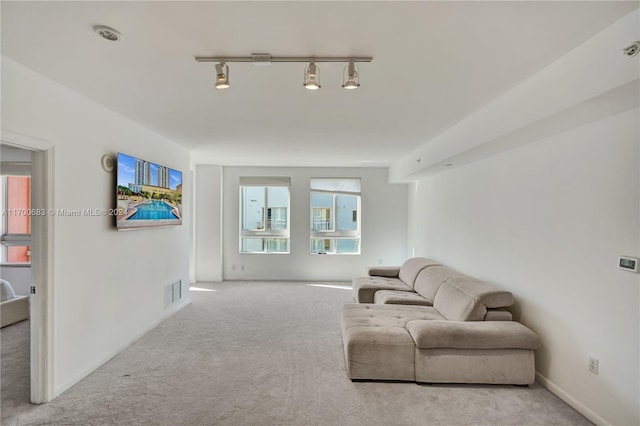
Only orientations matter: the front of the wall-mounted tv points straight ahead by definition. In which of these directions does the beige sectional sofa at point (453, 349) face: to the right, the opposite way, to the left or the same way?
the opposite way

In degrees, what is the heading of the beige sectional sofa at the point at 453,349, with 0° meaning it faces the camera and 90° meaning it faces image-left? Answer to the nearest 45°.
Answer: approximately 90°

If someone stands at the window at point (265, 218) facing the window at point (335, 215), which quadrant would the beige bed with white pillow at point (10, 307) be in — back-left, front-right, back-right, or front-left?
back-right

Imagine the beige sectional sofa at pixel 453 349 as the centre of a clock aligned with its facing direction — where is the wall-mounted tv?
The wall-mounted tv is roughly at 12 o'clock from the beige sectional sofa.

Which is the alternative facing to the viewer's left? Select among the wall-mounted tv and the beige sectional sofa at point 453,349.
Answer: the beige sectional sofa

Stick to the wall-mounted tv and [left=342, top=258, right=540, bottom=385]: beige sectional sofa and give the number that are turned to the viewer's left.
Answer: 1

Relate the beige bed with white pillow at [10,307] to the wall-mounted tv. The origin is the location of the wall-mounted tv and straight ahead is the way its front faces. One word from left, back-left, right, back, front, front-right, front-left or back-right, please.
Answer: back

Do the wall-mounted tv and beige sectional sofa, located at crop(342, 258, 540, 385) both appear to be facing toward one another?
yes

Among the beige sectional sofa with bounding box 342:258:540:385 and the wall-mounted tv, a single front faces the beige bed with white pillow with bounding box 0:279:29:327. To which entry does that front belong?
the beige sectional sofa with bounding box 342:258:540:385

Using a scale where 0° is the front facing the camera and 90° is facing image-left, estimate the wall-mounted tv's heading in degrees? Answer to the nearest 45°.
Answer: approximately 315°
